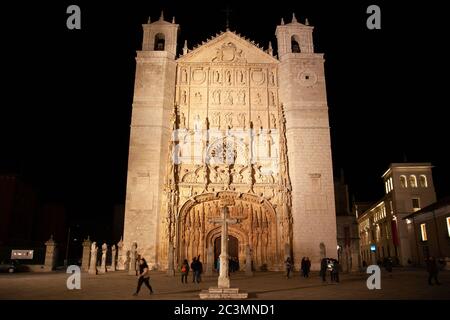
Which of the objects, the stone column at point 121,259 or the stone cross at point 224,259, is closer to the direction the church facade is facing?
the stone cross

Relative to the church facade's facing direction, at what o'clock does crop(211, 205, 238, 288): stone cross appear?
The stone cross is roughly at 12 o'clock from the church facade.

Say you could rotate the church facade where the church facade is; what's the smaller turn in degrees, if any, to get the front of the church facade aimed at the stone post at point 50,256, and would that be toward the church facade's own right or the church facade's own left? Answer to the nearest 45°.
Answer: approximately 90° to the church facade's own right

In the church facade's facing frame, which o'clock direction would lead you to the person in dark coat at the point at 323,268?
The person in dark coat is roughly at 11 o'clock from the church facade.

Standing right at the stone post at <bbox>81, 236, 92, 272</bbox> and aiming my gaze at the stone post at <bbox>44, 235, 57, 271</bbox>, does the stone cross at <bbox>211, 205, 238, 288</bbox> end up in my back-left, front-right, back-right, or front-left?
back-left

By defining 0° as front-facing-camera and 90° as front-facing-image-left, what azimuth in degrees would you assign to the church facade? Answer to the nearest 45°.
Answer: approximately 0°

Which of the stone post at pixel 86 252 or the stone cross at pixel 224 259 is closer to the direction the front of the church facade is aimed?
the stone cross

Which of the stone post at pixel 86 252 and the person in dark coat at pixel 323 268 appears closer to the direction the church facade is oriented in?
the person in dark coat

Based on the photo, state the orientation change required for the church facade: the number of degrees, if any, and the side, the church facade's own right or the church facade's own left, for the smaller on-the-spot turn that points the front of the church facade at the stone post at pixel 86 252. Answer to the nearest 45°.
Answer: approximately 90° to the church facade's own right
